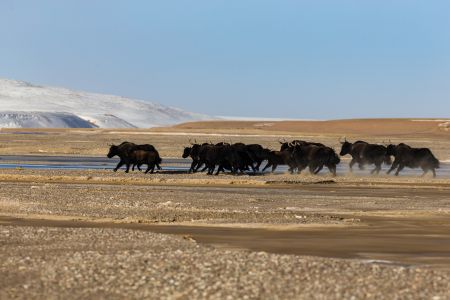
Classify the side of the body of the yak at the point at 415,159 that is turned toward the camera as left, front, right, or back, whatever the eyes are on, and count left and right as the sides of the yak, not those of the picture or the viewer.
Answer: left

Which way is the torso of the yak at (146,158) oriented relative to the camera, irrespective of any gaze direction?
to the viewer's left

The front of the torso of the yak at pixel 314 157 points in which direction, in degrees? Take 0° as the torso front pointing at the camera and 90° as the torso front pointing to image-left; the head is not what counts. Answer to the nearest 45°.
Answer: approximately 90°

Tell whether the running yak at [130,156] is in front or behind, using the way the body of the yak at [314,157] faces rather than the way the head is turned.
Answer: in front

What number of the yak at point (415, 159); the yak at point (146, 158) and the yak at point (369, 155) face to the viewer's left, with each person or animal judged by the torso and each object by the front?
3

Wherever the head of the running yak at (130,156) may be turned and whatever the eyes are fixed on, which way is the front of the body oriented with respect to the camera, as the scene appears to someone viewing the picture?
to the viewer's left

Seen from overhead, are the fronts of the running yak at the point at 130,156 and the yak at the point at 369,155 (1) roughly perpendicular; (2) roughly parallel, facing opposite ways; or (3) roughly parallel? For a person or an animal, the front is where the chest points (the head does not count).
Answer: roughly parallel

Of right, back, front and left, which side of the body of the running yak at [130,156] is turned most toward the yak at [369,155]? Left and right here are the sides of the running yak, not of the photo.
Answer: back

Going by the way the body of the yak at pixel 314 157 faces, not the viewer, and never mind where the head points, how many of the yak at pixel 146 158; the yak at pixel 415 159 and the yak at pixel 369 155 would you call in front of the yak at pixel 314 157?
1

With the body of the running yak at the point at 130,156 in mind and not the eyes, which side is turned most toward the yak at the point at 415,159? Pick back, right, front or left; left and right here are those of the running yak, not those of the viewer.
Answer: back

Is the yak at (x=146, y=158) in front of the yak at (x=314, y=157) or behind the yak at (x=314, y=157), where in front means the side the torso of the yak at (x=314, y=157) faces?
in front

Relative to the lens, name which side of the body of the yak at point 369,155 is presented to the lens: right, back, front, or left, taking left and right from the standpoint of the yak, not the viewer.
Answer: left

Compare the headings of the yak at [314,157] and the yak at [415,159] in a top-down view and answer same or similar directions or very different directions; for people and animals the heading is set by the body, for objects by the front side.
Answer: same or similar directions

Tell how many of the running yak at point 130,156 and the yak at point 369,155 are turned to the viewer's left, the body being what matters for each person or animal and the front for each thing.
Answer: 2

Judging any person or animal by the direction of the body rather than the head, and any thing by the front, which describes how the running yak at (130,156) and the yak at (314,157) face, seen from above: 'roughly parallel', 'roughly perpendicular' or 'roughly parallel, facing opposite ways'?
roughly parallel

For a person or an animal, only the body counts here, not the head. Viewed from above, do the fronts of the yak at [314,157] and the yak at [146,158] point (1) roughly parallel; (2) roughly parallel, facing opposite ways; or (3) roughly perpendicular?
roughly parallel
